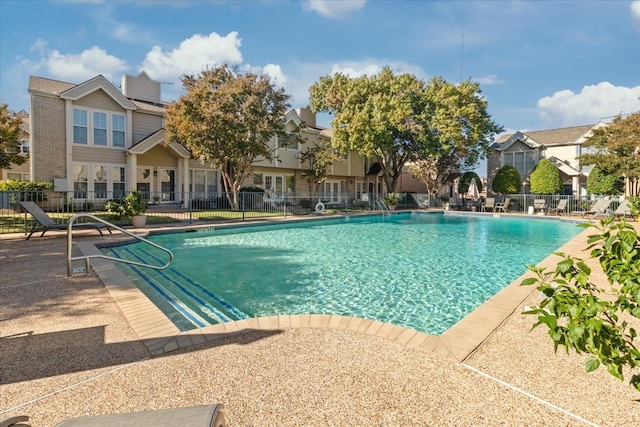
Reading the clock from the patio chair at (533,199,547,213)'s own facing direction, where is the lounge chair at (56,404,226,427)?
The lounge chair is roughly at 12 o'clock from the patio chair.

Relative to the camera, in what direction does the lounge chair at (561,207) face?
facing the viewer and to the left of the viewer

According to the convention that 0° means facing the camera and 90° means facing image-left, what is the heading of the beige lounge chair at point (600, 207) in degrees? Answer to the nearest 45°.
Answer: approximately 90°

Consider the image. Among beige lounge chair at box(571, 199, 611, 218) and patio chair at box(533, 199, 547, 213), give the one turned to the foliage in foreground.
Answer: the patio chair

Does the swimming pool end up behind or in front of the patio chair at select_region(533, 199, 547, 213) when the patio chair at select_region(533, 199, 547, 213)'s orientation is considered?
in front

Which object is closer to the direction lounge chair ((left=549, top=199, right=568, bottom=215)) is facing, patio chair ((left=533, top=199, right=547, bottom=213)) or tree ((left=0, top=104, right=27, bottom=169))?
the tree

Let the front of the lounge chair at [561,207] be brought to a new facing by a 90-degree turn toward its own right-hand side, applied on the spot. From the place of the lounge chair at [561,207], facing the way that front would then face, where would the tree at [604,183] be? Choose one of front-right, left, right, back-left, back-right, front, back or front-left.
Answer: right

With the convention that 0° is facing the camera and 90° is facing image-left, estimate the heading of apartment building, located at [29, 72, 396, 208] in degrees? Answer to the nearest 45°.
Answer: approximately 315°

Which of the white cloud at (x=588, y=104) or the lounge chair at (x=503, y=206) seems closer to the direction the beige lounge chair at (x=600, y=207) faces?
the lounge chair

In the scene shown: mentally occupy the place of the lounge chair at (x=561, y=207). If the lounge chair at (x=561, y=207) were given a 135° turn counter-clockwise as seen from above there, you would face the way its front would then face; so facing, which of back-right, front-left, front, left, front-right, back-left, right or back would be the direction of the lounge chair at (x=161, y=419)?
right

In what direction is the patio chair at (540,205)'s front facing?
toward the camera
